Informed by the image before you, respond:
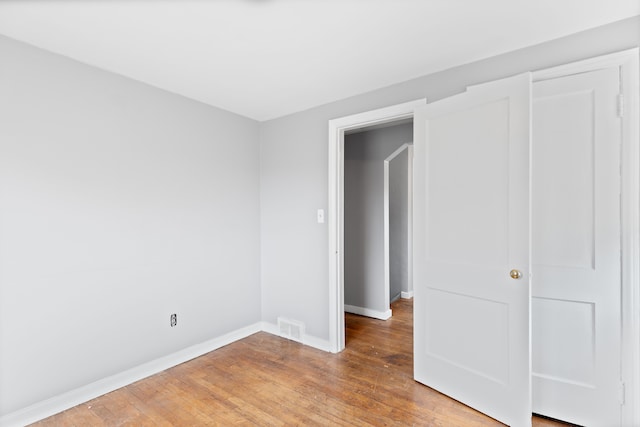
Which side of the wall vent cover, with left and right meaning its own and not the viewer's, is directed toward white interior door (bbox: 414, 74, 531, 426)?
left

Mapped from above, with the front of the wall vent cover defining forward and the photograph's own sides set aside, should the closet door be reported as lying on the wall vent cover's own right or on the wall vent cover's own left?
on the wall vent cover's own left

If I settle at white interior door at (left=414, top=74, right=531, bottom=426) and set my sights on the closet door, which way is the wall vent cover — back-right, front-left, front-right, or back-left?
back-left

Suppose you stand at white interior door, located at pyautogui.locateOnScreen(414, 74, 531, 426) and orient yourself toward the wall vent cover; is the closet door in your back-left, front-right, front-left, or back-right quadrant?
back-right

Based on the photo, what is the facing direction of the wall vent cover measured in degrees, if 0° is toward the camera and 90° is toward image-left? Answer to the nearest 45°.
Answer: approximately 45°
